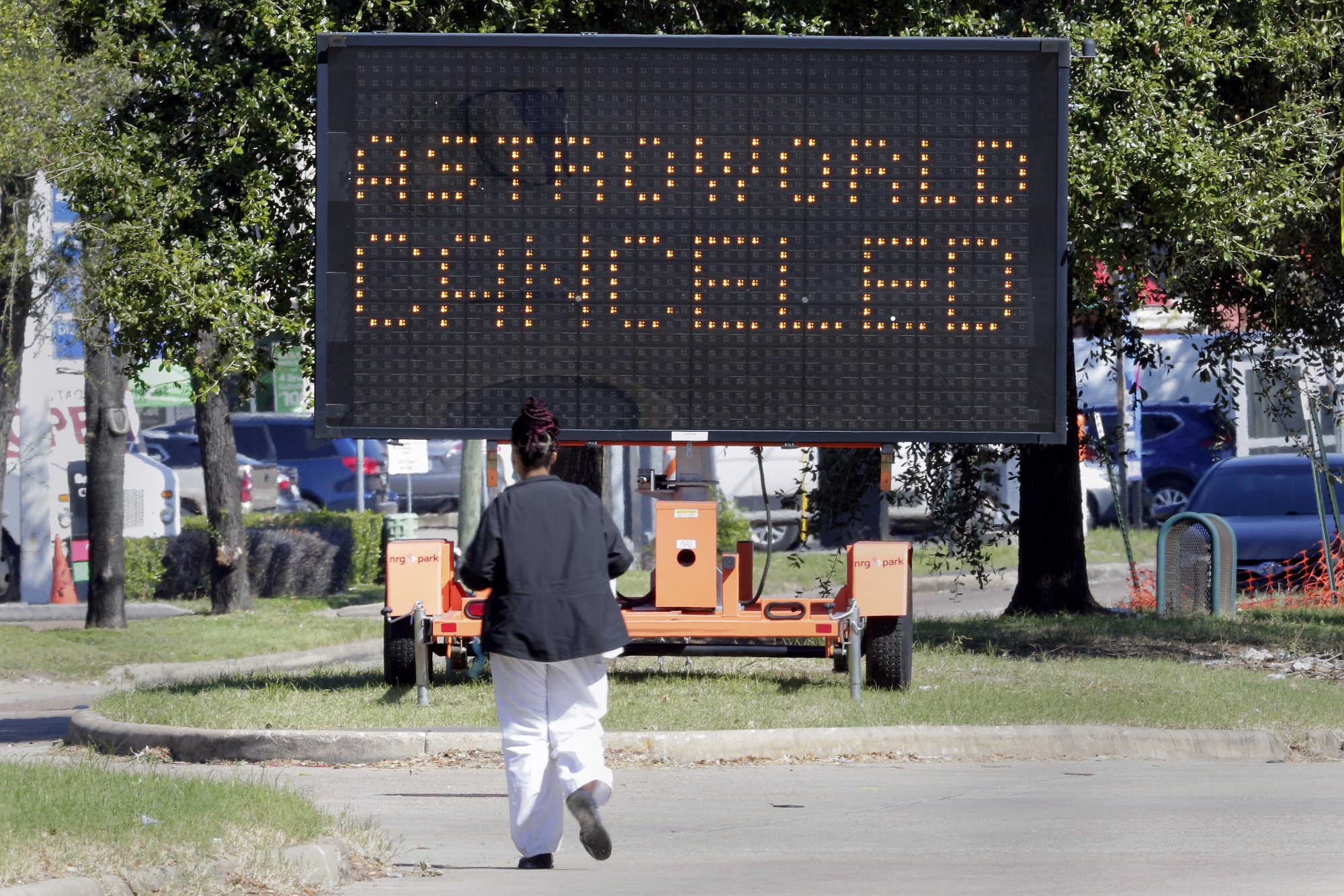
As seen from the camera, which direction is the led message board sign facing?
toward the camera

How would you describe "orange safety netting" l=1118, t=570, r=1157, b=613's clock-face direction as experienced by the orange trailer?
The orange safety netting is roughly at 1 o'clock from the orange trailer.

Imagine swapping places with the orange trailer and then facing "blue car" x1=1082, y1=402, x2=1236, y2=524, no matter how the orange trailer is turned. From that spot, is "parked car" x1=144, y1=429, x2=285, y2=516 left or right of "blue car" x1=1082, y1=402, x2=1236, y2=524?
left

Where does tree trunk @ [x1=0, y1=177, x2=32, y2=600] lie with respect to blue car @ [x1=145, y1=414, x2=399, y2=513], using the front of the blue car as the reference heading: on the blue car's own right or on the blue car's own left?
on the blue car's own left

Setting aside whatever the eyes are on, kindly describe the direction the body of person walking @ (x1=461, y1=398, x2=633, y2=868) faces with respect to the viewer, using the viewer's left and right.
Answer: facing away from the viewer

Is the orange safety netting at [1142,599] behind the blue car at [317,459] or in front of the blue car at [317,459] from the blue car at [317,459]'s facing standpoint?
behind

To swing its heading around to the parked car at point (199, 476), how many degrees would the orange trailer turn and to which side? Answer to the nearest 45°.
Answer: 0° — it already faces it

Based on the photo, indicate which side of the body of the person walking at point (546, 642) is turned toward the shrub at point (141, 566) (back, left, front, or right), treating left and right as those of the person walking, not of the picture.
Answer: front

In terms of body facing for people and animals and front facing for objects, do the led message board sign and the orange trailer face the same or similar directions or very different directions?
very different directions

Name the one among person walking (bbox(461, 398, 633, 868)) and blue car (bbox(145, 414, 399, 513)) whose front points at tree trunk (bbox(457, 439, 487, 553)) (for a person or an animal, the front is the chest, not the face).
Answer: the person walking

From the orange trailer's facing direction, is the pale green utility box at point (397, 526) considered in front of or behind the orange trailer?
in front
